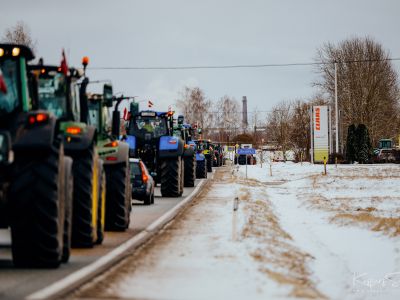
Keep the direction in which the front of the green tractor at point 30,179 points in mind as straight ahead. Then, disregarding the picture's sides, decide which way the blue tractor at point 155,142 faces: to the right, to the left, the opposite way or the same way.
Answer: the same way

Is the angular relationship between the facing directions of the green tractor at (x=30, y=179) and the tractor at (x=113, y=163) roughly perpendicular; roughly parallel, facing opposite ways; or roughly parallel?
roughly parallel
